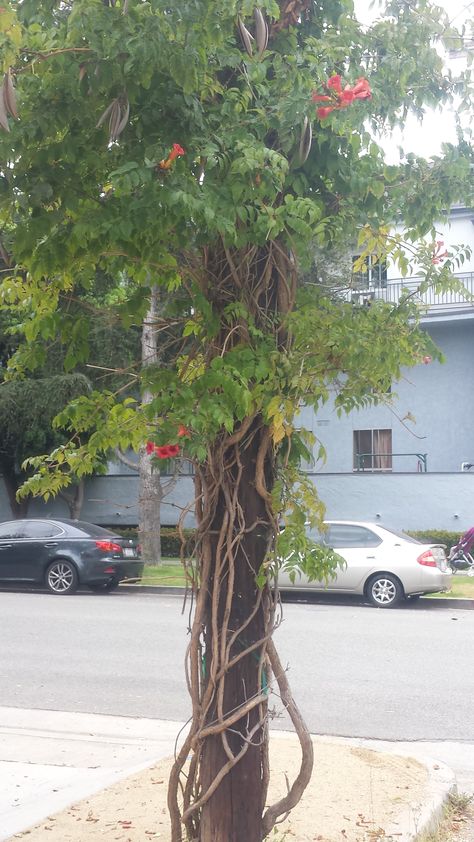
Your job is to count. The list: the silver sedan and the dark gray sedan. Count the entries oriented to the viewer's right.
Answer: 0

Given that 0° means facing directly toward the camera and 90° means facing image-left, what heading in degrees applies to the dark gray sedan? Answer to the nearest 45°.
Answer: approximately 135°

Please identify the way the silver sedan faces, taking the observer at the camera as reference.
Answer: facing to the left of the viewer

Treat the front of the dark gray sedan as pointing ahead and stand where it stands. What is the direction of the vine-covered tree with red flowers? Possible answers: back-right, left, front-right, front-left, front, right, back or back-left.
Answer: back-left

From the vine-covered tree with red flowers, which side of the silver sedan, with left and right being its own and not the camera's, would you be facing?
left

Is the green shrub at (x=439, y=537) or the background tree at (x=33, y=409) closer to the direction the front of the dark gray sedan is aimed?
the background tree

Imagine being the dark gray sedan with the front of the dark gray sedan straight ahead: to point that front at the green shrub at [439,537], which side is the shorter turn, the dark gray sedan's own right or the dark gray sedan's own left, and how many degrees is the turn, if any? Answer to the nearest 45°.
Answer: approximately 135° to the dark gray sedan's own right

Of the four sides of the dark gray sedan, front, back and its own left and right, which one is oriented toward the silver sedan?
back

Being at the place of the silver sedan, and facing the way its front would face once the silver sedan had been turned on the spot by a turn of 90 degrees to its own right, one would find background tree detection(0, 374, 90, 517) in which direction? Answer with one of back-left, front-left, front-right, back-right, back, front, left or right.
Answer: front-left

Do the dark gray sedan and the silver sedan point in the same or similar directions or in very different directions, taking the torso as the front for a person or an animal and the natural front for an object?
same or similar directions

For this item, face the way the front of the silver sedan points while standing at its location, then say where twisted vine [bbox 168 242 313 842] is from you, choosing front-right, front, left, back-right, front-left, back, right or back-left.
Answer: left

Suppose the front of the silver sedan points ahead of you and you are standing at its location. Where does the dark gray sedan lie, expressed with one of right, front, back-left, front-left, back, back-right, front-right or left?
front

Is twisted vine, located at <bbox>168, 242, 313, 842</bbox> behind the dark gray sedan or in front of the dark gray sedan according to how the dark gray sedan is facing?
behind

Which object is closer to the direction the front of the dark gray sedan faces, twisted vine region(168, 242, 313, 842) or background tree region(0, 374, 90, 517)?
the background tree

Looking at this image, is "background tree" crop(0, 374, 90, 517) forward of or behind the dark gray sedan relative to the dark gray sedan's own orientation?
forward
